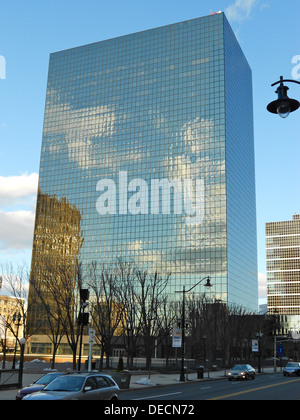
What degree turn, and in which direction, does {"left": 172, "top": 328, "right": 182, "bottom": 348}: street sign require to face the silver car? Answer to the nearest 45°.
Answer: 0° — it already faces it

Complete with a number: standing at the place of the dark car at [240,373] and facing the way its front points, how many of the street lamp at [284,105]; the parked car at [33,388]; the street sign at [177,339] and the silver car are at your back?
0

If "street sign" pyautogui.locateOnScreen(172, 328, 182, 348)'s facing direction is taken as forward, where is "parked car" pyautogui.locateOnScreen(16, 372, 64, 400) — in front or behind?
in front

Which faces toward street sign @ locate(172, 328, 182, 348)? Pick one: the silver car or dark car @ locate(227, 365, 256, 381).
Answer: the dark car

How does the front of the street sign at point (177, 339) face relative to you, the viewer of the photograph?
facing the viewer

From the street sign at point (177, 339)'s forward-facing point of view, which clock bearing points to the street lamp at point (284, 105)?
The street lamp is roughly at 12 o'clock from the street sign.

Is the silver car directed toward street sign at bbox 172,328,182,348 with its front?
no

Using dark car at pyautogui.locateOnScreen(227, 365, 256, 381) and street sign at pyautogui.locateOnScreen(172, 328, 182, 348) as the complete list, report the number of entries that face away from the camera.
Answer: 0

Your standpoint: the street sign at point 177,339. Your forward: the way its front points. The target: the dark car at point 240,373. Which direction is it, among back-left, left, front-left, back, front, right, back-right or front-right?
back-left

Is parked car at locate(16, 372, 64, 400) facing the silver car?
no

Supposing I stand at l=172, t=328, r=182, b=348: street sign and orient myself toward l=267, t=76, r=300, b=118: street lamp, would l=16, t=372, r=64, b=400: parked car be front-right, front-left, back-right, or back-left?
front-right

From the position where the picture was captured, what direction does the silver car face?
facing the viewer and to the left of the viewer

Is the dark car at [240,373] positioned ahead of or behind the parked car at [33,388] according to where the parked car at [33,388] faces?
behind

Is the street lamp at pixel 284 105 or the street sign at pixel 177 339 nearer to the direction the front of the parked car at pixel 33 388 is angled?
the street lamp
